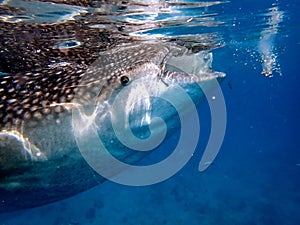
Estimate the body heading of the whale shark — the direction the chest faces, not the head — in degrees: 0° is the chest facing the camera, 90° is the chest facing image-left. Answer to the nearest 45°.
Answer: approximately 270°
